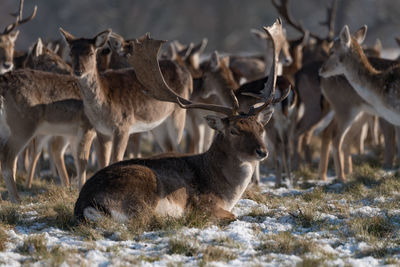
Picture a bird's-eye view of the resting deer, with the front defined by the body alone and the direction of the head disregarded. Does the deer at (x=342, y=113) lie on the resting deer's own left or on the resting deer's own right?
on the resting deer's own left

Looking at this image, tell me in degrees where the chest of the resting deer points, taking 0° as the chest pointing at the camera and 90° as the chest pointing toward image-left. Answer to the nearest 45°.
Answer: approximately 270°

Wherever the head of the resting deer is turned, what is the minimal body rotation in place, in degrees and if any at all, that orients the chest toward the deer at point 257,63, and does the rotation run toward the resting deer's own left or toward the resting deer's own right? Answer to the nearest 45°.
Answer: approximately 90° to the resting deer's own left

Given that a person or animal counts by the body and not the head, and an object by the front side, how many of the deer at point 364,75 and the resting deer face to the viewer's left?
1

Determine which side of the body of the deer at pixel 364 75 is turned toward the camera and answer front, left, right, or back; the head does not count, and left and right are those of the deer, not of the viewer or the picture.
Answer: left

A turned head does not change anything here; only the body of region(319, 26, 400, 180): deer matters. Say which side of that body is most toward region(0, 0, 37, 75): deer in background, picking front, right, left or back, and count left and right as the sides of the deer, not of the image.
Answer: front

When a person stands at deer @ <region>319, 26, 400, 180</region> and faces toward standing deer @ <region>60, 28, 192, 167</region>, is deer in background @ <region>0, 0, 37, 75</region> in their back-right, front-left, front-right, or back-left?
front-right

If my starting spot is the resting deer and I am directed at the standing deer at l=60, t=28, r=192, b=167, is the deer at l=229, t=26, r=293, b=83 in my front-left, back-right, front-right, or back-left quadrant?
front-right

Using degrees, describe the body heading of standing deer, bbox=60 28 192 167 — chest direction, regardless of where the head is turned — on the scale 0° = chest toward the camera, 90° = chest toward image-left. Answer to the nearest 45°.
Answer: approximately 45°
